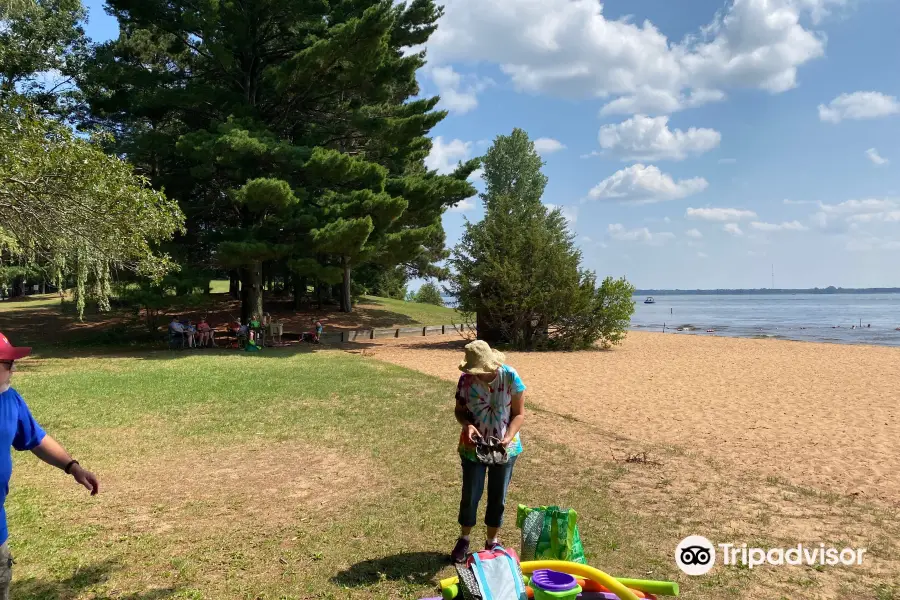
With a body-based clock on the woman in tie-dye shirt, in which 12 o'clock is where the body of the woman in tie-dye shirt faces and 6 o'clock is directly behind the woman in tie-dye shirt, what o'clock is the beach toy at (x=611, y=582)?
The beach toy is roughly at 11 o'clock from the woman in tie-dye shirt.

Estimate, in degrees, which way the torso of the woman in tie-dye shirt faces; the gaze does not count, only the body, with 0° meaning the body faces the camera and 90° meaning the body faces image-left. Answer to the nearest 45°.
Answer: approximately 0°

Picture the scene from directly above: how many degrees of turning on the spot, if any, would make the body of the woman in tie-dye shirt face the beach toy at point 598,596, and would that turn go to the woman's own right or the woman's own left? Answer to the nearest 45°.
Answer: approximately 45° to the woman's own left

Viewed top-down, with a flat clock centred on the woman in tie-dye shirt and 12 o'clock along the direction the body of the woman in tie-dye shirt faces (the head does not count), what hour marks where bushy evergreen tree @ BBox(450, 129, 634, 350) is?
The bushy evergreen tree is roughly at 6 o'clock from the woman in tie-dye shirt.

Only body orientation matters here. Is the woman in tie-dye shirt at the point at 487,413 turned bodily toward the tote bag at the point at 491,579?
yes

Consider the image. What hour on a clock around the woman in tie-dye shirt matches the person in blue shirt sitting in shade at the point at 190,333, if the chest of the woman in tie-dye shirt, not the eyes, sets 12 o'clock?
The person in blue shirt sitting in shade is roughly at 5 o'clock from the woman in tie-dye shirt.

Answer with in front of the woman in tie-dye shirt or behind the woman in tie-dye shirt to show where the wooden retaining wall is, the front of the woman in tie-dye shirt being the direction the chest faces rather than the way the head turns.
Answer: behind

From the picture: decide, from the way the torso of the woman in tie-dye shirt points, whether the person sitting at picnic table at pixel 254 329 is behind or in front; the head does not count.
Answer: behind
